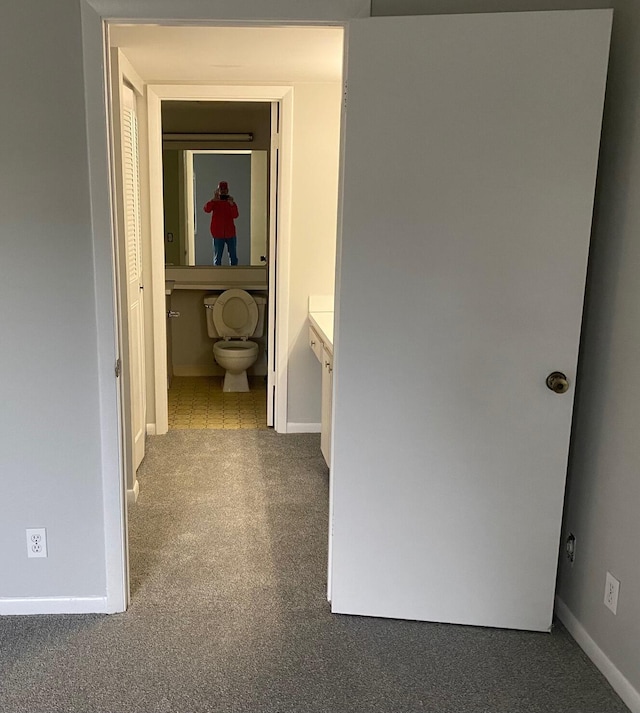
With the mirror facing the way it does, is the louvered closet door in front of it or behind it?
in front

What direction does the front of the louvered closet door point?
to the viewer's right

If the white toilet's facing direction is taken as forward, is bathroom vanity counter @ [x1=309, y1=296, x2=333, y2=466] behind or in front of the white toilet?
in front

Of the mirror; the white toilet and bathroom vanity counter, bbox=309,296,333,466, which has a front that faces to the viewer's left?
the bathroom vanity counter

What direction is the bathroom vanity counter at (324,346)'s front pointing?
to the viewer's left

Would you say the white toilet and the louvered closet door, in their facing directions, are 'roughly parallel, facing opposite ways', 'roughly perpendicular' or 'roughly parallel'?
roughly perpendicular

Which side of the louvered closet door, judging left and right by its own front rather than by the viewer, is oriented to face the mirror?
left

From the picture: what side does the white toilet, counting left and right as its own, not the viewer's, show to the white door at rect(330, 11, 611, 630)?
front

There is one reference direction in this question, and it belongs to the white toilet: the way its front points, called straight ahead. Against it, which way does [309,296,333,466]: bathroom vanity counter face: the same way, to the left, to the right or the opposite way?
to the right

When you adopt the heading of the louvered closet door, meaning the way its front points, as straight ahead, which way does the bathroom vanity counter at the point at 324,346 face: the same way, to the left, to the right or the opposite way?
the opposite way

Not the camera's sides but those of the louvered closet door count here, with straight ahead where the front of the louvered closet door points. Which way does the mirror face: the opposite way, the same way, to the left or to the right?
to the right

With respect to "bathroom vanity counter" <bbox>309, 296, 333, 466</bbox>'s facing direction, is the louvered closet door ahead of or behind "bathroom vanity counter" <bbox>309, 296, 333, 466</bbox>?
ahead

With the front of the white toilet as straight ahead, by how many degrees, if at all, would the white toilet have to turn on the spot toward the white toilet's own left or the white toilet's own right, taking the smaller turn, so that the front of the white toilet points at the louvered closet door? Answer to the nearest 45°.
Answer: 0° — it already faces it
